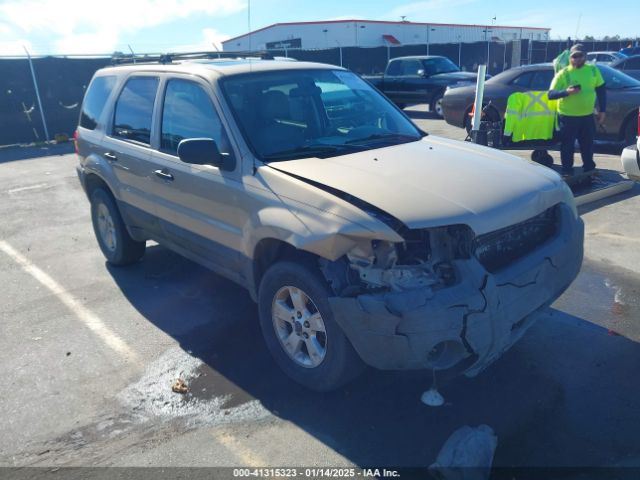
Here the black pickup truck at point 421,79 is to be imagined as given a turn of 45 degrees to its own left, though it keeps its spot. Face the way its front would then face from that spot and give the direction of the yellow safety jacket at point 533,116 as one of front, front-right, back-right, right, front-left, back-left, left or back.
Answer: right

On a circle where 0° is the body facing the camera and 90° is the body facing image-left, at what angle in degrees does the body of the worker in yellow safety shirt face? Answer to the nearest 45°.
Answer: approximately 0°

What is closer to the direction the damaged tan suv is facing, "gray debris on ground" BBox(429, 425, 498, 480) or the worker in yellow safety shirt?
the gray debris on ground

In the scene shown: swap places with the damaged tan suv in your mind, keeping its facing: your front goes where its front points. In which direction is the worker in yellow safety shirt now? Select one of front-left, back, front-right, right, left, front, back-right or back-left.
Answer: left

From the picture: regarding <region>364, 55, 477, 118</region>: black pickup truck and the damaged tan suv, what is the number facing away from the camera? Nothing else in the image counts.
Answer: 0

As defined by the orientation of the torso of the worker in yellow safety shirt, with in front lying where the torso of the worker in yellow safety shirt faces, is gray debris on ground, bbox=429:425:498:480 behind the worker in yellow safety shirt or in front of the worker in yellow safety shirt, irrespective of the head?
in front

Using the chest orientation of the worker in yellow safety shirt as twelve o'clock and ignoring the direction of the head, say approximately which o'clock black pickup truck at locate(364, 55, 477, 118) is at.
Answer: The black pickup truck is roughly at 5 o'clock from the worker in yellow safety shirt.

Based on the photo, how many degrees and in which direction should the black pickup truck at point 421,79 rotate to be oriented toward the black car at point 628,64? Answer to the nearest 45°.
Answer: approximately 45° to its left

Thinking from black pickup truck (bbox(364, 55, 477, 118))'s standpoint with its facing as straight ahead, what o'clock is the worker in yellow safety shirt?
The worker in yellow safety shirt is roughly at 1 o'clock from the black pickup truck.

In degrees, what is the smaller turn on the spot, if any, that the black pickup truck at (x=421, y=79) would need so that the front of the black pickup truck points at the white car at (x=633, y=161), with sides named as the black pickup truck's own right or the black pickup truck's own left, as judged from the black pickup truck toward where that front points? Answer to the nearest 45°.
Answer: approximately 45° to the black pickup truck's own right

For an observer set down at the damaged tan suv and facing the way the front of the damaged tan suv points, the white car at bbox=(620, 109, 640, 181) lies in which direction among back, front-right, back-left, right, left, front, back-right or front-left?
left

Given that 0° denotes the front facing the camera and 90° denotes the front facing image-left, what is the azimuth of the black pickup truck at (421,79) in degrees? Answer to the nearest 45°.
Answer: approximately 315°

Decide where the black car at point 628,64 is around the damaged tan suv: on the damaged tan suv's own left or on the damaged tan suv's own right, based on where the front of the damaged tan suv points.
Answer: on the damaged tan suv's own left
